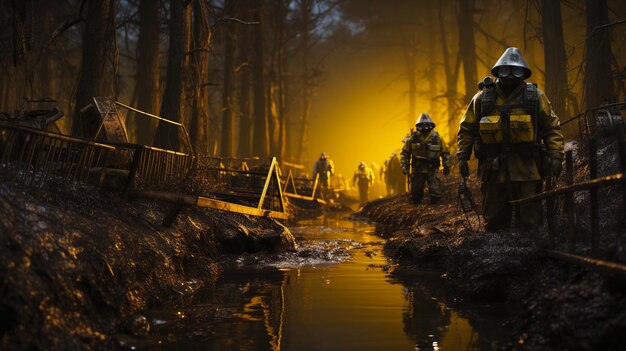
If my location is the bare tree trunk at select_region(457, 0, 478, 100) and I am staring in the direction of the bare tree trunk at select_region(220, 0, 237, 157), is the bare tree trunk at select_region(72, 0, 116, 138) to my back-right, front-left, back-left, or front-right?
front-left

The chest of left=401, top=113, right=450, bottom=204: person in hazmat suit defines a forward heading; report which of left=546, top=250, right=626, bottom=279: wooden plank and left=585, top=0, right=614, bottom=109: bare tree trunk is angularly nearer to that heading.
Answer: the wooden plank

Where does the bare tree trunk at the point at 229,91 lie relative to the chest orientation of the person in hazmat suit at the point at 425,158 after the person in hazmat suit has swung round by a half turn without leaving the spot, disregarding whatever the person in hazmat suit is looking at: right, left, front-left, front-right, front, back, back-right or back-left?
front-left

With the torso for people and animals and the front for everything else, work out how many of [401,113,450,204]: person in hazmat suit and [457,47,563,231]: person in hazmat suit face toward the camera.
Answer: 2

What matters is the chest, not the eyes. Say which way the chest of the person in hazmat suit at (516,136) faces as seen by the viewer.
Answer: toward the camera

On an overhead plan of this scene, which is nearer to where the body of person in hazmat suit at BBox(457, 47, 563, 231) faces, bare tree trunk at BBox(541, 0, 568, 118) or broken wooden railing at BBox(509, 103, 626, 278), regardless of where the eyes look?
the broken wooden railing

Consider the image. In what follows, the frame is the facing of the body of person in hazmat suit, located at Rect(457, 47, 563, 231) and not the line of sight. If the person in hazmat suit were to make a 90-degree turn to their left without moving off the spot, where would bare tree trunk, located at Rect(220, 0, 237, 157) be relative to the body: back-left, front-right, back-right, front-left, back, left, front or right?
back-left

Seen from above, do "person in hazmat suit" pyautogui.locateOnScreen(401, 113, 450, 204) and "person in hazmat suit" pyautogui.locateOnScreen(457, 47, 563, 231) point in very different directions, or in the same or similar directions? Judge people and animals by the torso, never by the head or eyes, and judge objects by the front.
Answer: same or similar directions

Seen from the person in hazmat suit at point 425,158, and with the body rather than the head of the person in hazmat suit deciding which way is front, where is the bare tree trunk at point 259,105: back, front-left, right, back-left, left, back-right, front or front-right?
back-right

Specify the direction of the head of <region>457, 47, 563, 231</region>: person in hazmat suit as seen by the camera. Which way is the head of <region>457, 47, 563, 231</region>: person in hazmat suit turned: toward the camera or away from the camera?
toward the camera

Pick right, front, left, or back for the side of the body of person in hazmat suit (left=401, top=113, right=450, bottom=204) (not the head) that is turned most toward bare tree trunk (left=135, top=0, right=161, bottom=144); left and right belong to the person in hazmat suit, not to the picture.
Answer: right

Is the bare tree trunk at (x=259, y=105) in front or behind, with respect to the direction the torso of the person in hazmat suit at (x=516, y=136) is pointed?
behind

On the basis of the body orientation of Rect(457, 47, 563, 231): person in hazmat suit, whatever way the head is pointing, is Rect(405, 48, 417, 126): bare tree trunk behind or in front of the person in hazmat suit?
behind

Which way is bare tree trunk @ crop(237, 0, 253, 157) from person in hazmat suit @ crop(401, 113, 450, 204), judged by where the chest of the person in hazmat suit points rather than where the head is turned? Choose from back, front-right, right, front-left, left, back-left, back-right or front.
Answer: back-right

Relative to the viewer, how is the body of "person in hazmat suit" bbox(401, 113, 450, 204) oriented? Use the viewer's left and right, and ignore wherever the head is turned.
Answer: facing the viewer

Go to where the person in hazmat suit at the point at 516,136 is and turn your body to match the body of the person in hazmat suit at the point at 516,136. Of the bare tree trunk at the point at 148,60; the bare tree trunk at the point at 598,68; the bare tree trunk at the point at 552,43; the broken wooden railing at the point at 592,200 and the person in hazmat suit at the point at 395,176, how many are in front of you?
1
